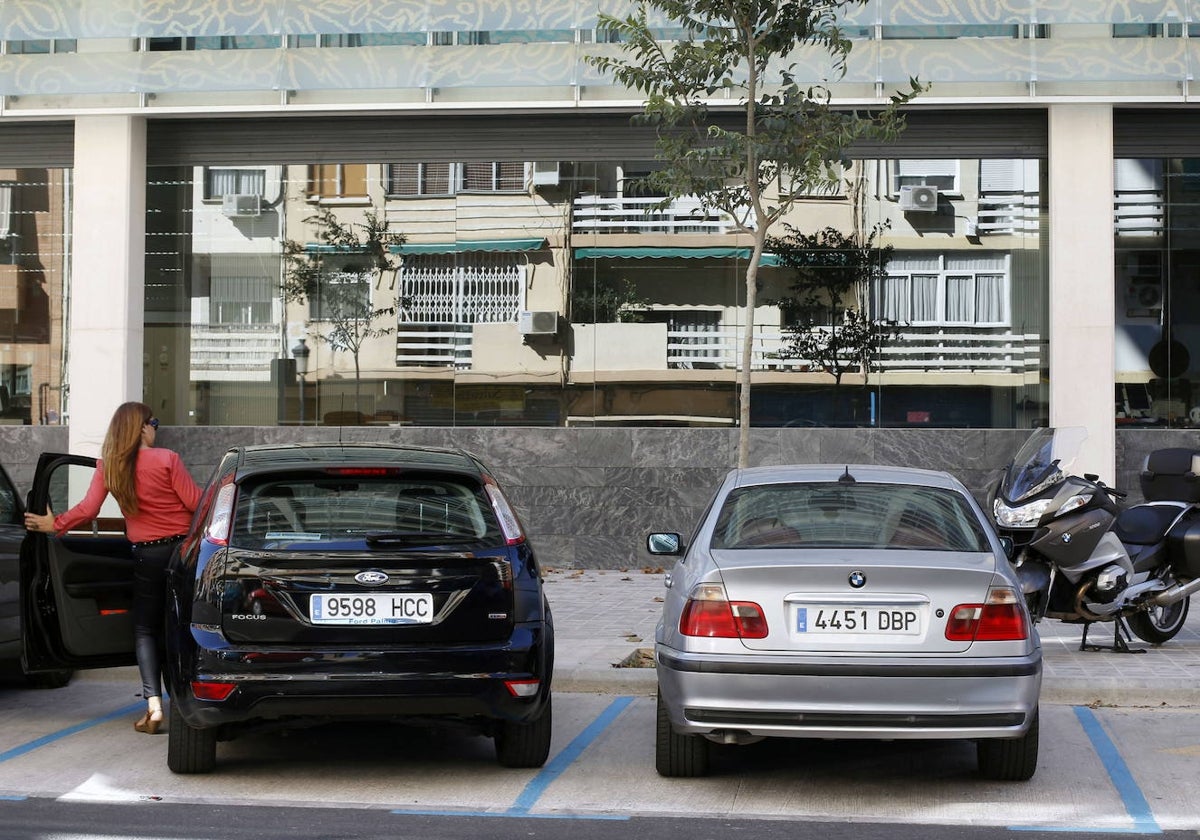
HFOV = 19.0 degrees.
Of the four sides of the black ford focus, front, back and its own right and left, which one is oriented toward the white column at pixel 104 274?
front

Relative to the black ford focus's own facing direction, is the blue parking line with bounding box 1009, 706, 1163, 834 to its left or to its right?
on its right

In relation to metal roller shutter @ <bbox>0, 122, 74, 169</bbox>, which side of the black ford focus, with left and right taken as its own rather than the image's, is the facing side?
front

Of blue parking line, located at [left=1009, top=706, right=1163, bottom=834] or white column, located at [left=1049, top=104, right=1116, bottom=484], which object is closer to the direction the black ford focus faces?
the white column

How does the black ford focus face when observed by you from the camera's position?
facing away from the viewer

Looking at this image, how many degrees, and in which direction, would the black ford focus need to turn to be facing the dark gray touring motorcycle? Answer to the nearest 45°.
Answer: approximately 45° to its right

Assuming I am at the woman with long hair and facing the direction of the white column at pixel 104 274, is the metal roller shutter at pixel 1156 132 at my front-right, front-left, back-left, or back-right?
front-right

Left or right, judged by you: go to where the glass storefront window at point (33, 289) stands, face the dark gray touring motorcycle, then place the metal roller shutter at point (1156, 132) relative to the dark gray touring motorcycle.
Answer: left
